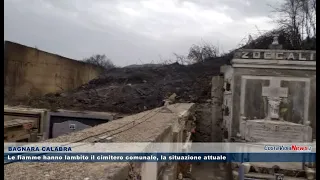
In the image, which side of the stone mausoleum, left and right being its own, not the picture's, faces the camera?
front

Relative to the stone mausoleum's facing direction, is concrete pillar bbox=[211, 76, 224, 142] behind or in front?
behind
